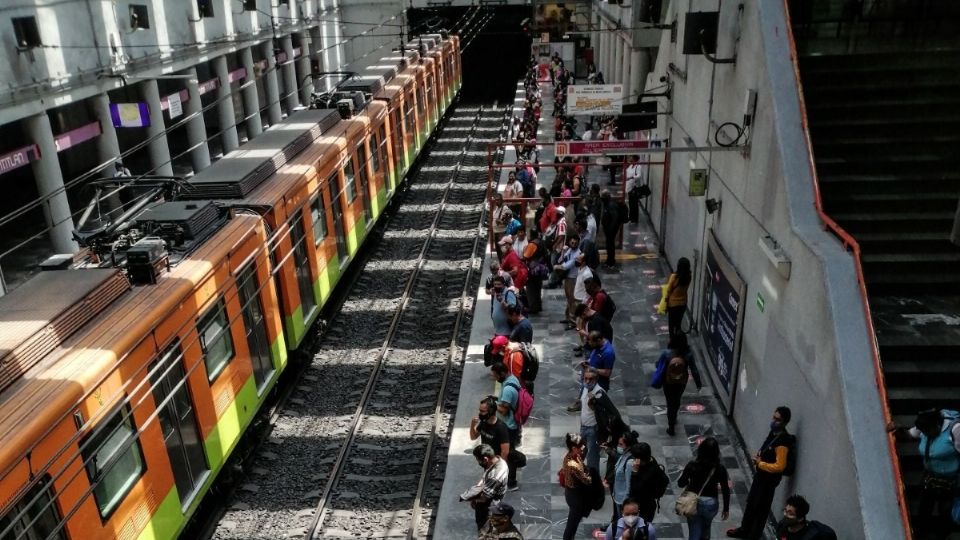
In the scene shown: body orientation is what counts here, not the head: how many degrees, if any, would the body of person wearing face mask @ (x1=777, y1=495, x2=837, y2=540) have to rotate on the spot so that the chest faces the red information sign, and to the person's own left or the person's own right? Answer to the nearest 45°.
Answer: approximately 90° to the person's own right

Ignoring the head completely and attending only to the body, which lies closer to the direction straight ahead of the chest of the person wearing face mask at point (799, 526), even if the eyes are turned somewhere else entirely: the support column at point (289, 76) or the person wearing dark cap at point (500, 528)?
the person wearing dark cap

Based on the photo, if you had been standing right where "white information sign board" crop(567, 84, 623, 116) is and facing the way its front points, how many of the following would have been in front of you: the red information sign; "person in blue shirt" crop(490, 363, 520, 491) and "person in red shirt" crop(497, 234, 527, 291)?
3

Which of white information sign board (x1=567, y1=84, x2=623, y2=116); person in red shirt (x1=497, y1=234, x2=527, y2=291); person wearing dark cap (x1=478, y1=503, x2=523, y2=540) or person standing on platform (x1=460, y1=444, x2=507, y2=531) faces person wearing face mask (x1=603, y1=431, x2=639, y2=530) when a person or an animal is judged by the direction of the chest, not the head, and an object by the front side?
the white information sign board

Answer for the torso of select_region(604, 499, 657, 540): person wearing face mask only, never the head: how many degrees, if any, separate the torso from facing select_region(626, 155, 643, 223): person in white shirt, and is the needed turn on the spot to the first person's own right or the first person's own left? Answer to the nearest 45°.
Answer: approximately 180°

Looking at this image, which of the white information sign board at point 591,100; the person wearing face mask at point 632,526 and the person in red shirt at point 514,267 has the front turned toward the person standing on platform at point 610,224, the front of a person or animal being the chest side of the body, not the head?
the white information sign board

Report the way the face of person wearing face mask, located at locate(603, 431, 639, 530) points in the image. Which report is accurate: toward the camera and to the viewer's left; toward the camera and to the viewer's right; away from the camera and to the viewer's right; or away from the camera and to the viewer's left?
toward the camera and to the viewer's left

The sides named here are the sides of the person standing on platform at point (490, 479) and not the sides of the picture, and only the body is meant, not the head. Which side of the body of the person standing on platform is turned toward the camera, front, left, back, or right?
left

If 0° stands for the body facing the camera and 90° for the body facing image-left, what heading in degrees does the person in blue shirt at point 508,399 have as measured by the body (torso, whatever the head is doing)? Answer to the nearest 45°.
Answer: approximately 90°

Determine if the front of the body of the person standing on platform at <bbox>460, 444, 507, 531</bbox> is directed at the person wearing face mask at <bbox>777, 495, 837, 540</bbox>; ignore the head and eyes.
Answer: no

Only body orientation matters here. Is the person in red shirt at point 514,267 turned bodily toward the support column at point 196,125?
no

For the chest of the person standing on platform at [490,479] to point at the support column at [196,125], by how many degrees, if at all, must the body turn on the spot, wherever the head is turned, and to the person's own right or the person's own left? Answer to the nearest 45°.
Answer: approximately 45° to the person's own right

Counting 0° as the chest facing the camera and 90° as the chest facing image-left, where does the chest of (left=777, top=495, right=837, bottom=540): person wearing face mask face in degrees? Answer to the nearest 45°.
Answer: approximately 45°

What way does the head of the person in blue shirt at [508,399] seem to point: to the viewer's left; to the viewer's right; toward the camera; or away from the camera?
to the viewer's left

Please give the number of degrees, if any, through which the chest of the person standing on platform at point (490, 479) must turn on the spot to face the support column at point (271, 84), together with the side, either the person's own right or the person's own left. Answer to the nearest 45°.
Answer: approximately 90° to the person's own right

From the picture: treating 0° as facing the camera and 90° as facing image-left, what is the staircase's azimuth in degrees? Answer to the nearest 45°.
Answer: approximately 0°

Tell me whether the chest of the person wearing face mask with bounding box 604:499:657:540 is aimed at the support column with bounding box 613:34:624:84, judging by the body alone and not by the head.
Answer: no

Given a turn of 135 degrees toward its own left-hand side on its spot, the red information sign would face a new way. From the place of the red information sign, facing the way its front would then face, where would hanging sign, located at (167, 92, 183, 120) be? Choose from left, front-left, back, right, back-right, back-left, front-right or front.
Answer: left
